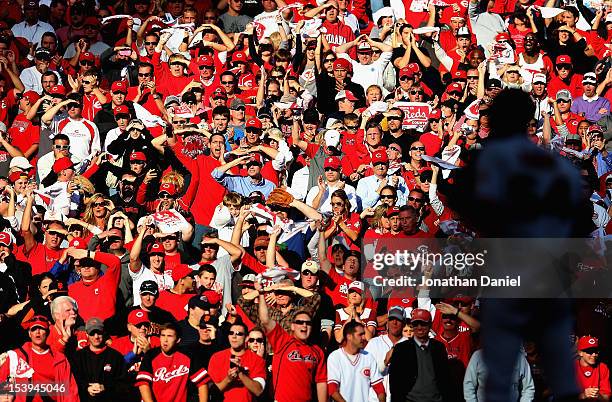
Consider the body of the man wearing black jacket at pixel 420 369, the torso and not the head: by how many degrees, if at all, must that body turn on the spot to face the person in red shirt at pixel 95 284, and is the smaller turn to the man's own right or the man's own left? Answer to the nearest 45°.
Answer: approximately 90° to the man's own right

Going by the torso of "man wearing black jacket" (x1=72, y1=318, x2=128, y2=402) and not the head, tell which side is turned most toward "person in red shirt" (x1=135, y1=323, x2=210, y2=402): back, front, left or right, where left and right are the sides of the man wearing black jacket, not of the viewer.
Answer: left

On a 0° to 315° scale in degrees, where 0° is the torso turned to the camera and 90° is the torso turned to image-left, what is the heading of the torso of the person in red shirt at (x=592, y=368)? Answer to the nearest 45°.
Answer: approximately 0°

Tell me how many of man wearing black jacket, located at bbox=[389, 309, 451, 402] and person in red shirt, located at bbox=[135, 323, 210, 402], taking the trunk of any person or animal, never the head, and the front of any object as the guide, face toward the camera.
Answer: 2

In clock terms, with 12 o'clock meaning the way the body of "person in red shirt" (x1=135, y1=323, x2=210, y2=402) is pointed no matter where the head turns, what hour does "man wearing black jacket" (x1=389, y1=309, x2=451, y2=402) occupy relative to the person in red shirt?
The man wearing black jacket is roughly at 9 o'clock from the person in red shirt.
